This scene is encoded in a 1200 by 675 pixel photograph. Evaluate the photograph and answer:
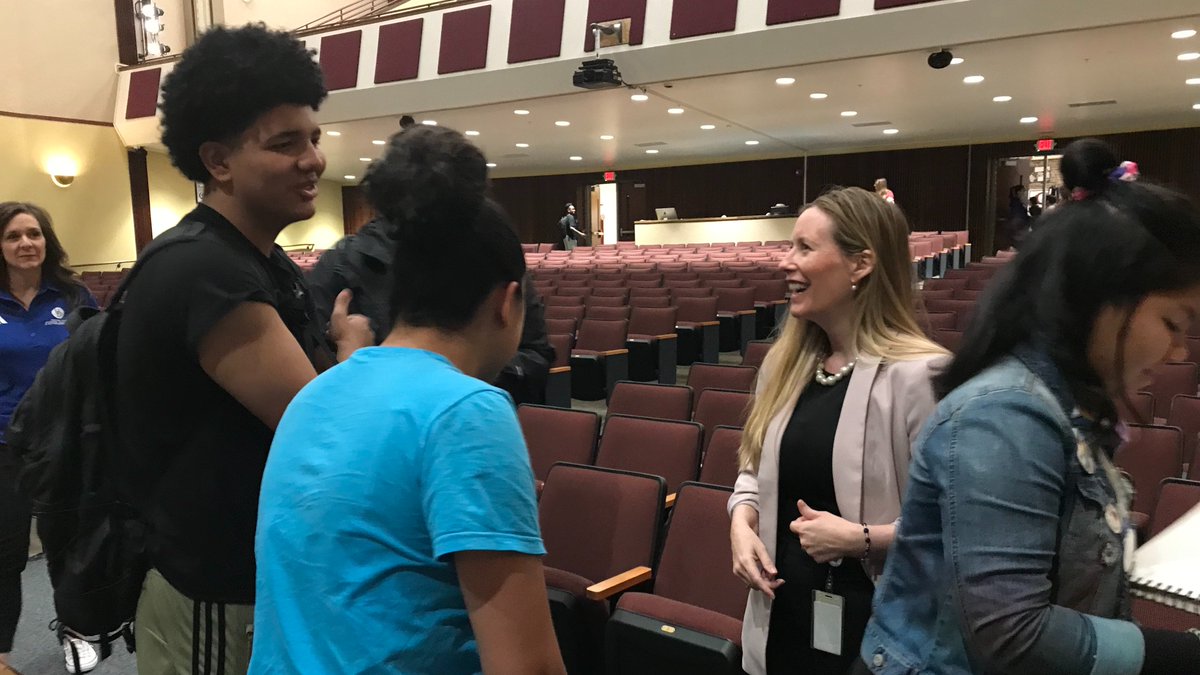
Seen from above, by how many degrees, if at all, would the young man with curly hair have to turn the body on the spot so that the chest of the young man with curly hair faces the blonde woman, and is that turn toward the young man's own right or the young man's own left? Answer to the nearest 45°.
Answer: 0° — they already face them

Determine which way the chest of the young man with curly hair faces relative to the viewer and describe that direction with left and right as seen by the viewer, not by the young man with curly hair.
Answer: facing to the right of the viewer

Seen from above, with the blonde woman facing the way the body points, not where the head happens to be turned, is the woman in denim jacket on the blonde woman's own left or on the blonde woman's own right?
on the blonde woman's own left

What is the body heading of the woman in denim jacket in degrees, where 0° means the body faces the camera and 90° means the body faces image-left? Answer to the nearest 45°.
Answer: approximately 270°

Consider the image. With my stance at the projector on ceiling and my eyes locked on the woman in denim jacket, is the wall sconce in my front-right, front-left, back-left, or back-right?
back-right

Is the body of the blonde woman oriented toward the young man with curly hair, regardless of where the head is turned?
yes
